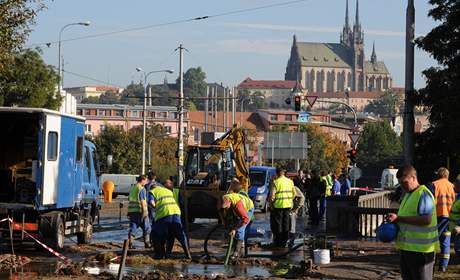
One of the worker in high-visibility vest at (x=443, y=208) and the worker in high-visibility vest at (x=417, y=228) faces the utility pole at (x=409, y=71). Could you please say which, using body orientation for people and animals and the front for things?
the worker in high-visibility vest at (x=443, y=208)

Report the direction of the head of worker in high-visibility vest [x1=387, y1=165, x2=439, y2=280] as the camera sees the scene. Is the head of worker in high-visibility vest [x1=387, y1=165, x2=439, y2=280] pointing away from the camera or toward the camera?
toward the camera

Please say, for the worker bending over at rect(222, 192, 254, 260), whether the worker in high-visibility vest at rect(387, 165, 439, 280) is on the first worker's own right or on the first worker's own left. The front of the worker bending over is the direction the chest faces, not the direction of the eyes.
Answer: on the first worker's own left

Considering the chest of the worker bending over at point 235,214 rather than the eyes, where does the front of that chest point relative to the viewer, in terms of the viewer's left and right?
facing the viewer and to the left of the viewer

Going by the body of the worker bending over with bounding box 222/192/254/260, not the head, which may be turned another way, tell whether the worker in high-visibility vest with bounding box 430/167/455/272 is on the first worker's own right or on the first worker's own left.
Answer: on the first worker's own left

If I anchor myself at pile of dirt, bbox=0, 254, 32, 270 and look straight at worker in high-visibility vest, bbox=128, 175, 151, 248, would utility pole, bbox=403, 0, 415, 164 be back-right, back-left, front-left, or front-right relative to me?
front-right

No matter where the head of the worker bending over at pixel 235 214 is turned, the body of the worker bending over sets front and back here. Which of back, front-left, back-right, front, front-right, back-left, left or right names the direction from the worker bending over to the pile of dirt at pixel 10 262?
front-right

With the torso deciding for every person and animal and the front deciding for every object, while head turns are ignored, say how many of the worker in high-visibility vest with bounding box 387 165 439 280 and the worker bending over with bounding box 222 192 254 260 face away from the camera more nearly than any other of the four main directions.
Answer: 0
